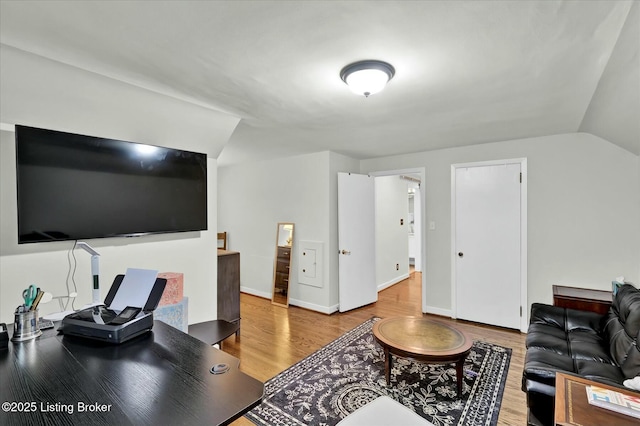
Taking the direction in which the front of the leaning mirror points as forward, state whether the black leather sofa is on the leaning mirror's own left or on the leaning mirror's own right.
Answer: on the leaning mirror's own left

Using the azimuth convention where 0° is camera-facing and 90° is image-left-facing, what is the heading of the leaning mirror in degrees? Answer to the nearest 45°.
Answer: approximately 45°

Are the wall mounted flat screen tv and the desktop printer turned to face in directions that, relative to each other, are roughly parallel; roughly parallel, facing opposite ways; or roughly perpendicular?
roughly perpendicular

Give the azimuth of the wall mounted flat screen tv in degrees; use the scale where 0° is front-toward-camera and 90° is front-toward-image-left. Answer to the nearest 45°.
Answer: approximately 315°

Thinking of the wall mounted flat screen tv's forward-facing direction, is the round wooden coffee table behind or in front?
in front

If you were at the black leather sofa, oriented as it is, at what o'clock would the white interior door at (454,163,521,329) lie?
The white interior door is roughly at 2 o'clock from the black leather sofa.

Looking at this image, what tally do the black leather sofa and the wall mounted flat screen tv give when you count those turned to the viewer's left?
1

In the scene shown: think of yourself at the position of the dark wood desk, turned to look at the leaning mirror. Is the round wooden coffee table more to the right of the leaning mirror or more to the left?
right

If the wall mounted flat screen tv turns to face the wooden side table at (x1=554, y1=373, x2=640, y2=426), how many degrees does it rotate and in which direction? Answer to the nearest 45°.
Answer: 0° — it already faces it

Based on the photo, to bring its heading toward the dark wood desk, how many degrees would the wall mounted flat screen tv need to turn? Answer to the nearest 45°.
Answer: approximately 45° to its right

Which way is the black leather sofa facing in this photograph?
to the viewer's left

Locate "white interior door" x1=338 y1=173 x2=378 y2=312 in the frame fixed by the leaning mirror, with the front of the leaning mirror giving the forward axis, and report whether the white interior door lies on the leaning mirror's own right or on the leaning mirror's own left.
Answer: on the leaning mirror's own left

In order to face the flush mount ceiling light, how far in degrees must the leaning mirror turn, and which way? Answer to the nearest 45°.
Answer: approximately 45° to its left

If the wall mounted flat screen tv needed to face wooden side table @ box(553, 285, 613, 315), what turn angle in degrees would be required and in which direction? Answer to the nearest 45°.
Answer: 0° — it already faces it

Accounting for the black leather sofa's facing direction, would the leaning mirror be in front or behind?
in front

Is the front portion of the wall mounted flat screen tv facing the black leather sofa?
yes

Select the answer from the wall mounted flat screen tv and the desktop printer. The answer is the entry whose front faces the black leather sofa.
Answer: the wall mounted flat screen tv

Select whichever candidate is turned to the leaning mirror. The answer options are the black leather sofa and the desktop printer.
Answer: the black leather sofa

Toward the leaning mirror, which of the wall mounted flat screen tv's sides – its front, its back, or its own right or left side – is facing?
left
